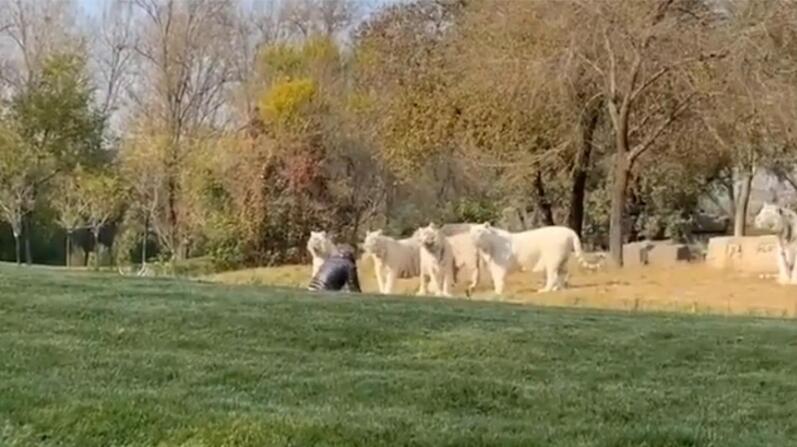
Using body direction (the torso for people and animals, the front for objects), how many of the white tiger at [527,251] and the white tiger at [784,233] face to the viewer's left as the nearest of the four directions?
2

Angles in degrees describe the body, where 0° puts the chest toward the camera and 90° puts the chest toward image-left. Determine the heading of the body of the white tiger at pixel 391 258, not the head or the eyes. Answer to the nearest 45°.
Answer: approximately 45°

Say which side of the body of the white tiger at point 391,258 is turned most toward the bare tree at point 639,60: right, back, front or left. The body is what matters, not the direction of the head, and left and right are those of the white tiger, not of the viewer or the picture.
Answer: back

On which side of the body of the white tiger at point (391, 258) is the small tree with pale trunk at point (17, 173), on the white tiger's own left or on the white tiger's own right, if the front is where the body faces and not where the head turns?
on the white tiger's own right

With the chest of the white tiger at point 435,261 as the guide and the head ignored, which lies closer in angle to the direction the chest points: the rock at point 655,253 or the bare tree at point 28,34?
the bare tree

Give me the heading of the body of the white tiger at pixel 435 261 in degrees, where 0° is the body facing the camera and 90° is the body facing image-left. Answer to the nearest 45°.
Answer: approximately 45°

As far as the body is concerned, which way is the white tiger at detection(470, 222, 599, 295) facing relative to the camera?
to the viewer's left

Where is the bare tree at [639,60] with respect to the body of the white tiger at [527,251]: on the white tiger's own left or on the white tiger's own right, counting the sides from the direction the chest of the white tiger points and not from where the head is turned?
on the white tiger's own right

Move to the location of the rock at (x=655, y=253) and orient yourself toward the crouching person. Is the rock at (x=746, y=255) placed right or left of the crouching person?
left

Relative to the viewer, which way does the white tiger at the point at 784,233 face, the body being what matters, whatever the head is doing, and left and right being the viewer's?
facing to the left of the viewer
